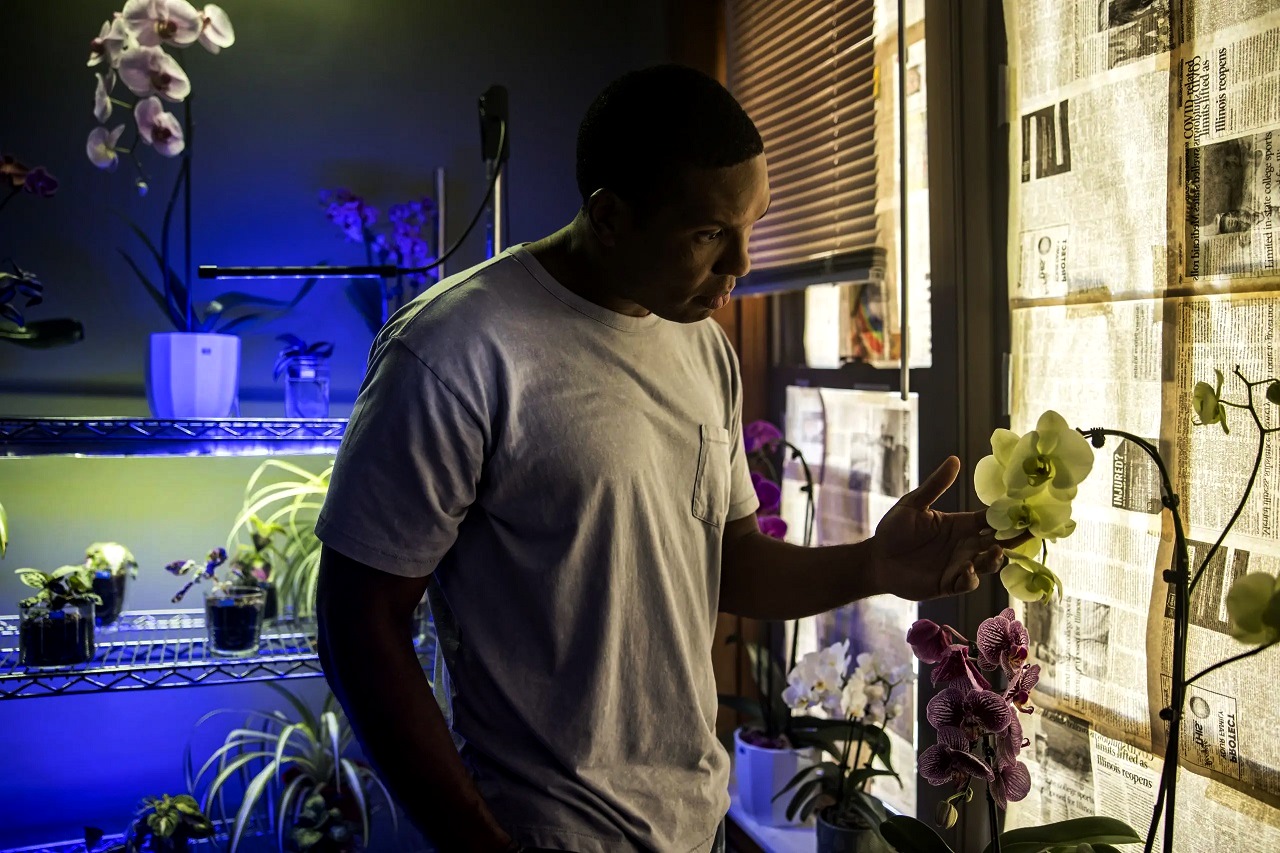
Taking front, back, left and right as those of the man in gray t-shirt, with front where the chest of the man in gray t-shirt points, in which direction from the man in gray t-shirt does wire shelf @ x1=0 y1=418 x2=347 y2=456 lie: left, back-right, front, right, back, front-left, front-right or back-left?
back

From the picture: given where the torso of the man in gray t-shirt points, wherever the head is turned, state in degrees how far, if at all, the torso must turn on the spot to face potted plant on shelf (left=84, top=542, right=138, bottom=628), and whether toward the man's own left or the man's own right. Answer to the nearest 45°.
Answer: approximately 180°

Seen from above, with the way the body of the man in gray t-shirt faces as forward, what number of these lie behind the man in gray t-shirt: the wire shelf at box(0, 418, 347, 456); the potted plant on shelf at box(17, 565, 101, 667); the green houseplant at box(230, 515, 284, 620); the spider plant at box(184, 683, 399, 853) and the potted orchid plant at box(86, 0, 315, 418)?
5

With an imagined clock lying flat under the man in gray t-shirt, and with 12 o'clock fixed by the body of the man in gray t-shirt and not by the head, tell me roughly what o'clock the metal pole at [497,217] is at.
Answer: The metal pole is roughly at 7 o'clock from the man in gray t-shirt.

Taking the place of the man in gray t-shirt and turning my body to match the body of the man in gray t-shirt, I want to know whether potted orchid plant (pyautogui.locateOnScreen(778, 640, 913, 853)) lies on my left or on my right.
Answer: on my left

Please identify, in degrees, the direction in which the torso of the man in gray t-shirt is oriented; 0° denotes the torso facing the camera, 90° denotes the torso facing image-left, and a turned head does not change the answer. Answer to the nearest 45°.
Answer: approximately 315°

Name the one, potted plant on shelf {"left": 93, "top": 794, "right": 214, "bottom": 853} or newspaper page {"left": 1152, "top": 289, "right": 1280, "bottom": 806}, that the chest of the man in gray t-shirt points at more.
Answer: the newspaper page

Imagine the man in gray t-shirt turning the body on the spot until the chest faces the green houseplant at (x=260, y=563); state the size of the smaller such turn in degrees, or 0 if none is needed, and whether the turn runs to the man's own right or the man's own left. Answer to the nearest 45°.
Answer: approximately 180°

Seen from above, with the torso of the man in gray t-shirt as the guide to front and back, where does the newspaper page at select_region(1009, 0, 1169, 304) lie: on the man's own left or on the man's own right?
on the man's own left

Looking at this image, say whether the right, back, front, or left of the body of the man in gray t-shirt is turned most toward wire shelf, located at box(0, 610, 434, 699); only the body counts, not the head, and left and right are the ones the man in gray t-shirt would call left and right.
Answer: back

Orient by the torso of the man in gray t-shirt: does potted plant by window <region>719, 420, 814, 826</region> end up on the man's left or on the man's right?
on the man's left
